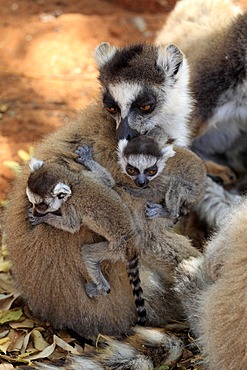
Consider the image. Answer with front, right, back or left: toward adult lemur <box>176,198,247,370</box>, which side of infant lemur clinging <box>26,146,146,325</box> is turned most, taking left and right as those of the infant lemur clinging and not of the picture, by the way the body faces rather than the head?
back

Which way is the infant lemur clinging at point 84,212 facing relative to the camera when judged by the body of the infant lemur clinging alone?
to the viewer's left
